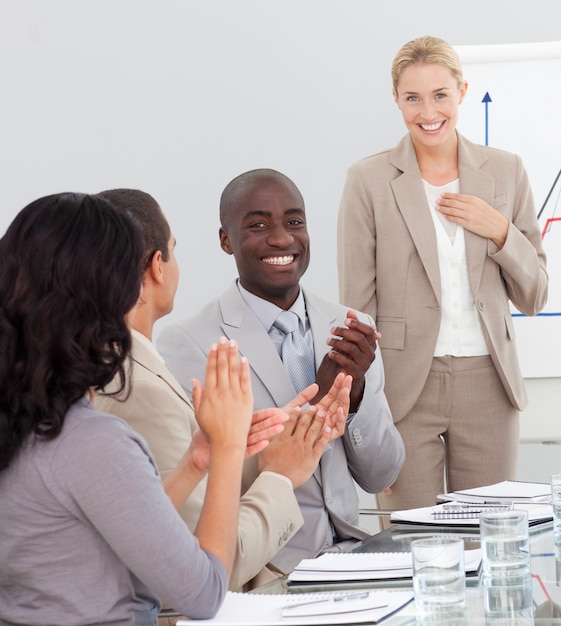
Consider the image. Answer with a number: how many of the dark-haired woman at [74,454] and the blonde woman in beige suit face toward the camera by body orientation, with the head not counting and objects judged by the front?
1

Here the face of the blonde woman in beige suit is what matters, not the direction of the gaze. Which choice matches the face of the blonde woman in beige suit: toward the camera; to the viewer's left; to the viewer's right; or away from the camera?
toward the camera

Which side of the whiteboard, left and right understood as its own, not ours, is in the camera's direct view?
front

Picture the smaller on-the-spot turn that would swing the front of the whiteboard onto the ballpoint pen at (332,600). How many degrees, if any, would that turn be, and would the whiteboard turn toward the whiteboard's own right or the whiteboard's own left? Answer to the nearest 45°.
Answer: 0° — it already faces it

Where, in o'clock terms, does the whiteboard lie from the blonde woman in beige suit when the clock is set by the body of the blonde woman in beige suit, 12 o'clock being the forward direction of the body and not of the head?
The whiteboard is roughly at 7 o'clock from the blonde woman in beige suit.

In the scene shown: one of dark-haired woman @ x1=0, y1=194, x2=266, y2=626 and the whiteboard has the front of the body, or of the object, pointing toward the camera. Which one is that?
the whiteboard

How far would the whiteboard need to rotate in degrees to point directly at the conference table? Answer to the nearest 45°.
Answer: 0° — it already faces it

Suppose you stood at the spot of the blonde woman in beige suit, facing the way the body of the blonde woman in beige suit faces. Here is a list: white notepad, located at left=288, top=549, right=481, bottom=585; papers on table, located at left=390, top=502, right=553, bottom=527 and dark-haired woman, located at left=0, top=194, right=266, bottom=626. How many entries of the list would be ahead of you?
3

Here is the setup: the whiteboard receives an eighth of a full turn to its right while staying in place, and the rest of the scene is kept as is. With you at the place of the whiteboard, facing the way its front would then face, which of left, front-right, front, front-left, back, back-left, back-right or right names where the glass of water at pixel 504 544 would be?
front-left

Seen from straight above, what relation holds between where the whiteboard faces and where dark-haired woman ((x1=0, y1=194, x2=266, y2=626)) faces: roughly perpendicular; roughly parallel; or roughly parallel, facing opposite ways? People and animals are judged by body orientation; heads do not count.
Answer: roughly parallel, facing opposite ways

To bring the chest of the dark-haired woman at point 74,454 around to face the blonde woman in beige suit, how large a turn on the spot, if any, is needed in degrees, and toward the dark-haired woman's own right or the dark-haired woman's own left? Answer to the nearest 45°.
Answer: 0° — they already face them

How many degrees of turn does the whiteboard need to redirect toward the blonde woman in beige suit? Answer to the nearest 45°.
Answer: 0° — it already faces them

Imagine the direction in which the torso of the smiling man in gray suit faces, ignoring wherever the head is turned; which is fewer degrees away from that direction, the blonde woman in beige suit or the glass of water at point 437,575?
the glass of water

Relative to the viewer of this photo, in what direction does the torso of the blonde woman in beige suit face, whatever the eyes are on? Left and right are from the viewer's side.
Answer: facing the viewer

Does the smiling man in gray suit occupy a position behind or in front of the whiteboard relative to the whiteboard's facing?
in front

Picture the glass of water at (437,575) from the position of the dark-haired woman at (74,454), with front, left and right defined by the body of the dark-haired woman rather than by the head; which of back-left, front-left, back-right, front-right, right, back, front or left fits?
front-right

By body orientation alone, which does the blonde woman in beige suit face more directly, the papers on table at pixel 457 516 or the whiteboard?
the papers on table

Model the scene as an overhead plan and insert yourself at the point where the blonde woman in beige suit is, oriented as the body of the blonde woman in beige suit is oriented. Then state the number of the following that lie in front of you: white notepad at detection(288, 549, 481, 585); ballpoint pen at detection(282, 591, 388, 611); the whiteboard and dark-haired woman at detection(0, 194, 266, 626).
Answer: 3
